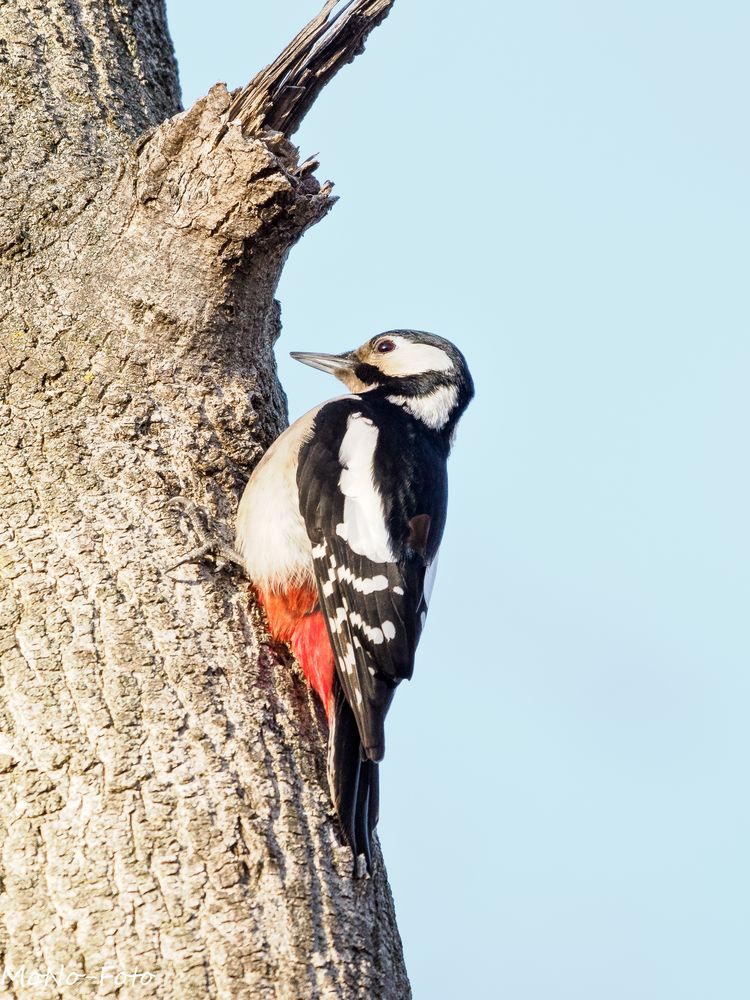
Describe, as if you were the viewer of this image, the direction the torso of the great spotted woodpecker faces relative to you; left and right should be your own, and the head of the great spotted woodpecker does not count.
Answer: facing to the left of the viewer
